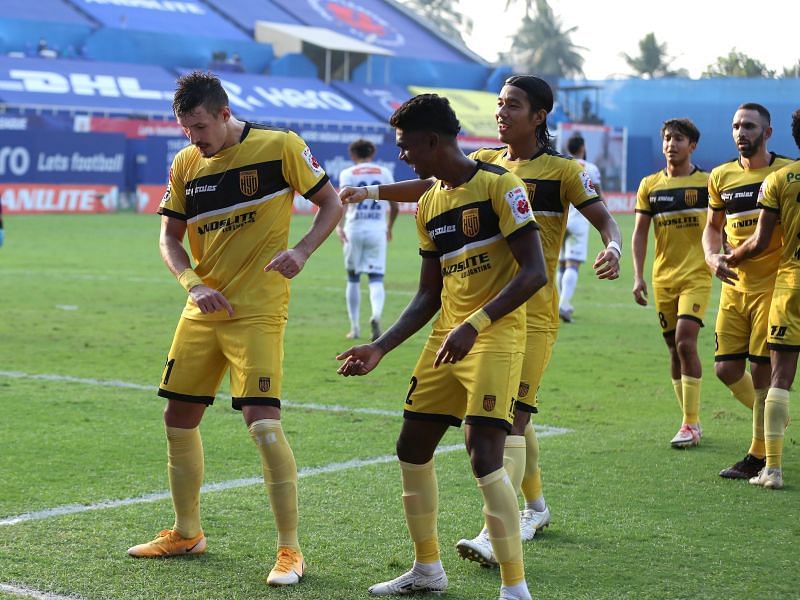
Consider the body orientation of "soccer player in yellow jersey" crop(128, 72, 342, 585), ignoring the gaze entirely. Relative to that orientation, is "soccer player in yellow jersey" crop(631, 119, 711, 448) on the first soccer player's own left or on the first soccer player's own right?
on the first soccer player's own left

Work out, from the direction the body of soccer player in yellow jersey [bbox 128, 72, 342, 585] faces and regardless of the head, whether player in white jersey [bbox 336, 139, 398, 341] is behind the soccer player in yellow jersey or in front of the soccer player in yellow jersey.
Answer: behind

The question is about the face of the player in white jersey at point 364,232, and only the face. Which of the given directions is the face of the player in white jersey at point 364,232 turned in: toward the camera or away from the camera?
away from the camera

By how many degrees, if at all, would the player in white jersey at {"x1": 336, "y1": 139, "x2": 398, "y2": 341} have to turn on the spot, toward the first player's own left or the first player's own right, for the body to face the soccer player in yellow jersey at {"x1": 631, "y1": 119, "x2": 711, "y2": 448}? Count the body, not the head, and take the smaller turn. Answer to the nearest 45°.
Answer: approximately 135° to the first player's own right

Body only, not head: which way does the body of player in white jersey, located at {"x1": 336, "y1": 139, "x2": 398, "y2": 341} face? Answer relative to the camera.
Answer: away from the camera

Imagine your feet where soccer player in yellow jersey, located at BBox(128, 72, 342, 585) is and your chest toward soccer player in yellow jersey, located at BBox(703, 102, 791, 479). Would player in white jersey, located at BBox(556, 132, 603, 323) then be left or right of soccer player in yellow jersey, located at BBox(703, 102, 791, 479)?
left

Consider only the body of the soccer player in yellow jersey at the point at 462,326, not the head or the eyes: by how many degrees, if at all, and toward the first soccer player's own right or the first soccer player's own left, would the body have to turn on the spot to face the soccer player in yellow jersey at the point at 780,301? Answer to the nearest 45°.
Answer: approximately 180°

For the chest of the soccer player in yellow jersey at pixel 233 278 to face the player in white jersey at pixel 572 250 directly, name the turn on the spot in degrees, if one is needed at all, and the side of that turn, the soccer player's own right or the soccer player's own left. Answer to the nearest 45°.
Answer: approximately 135° to the soccer player's own left
